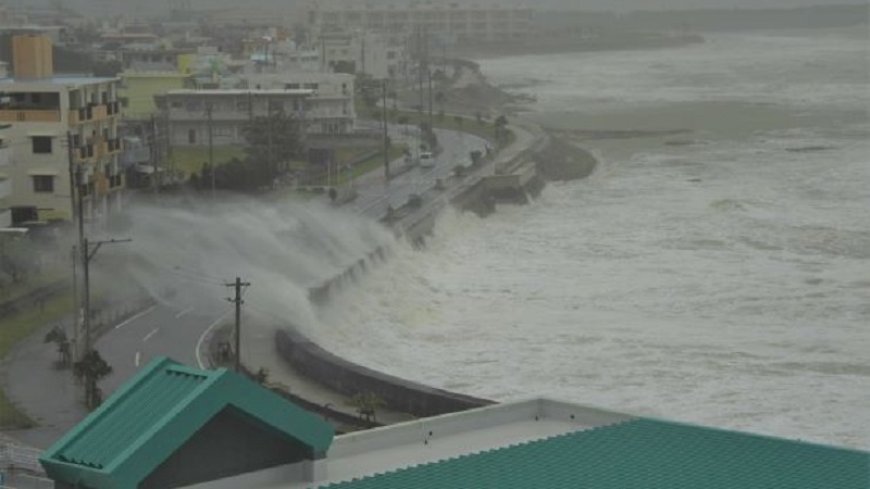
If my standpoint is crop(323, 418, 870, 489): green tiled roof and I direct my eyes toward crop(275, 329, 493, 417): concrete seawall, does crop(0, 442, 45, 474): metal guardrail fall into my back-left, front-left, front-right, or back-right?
front-left

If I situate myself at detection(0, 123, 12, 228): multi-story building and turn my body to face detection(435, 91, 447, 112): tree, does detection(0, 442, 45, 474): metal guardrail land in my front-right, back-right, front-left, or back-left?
back-right
